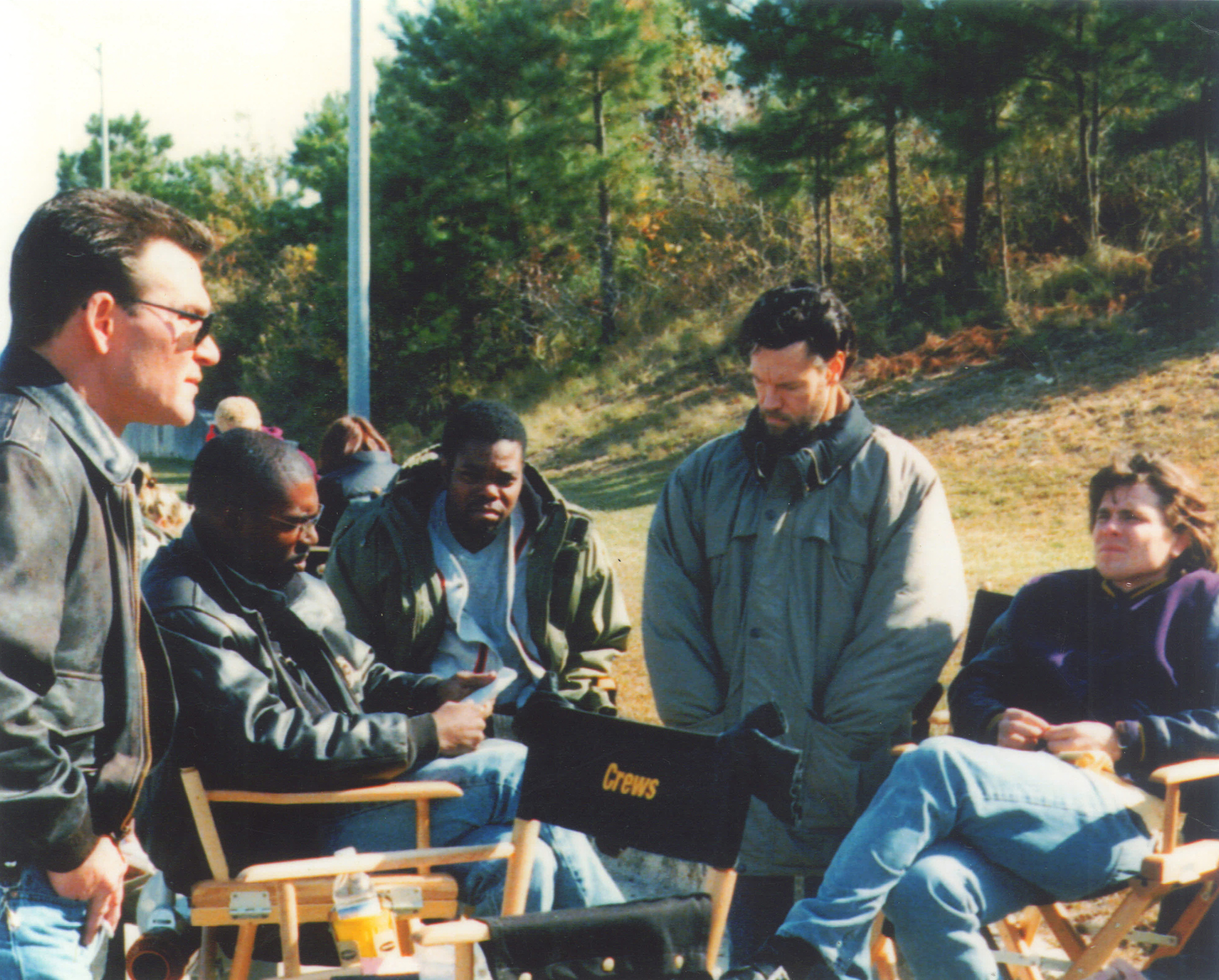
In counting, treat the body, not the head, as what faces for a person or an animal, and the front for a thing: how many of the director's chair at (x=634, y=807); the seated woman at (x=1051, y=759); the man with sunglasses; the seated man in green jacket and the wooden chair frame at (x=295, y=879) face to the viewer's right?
2

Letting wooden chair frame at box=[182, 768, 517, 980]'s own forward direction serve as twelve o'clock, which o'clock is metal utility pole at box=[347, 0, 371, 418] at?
The metal utility pole is roughly at 9 o'clock from the wooden chair frame.

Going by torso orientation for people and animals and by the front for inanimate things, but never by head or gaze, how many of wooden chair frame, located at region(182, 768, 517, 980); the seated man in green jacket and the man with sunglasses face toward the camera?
1

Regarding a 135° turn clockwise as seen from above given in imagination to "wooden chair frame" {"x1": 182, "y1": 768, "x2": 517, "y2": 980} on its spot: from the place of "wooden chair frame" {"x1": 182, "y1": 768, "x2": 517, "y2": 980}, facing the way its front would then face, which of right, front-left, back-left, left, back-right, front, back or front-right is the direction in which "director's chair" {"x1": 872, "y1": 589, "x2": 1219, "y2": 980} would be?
back-left

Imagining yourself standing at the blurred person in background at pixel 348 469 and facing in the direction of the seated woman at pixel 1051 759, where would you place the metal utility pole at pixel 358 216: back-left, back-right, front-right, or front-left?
back-left

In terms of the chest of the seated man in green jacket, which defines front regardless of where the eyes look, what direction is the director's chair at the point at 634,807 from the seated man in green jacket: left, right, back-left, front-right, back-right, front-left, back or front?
front

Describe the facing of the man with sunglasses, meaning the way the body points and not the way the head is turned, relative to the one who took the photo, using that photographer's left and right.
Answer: facing to the right of the viewer

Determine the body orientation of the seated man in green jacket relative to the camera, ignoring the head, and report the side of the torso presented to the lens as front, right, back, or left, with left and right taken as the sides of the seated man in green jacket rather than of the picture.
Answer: front

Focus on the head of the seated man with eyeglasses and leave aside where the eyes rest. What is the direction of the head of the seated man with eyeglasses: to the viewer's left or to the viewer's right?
to the viewer's right

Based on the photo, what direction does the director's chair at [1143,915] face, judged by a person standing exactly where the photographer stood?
facing the viewer and to the left of the viewer

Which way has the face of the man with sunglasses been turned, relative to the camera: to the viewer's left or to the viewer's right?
to the viewer's right

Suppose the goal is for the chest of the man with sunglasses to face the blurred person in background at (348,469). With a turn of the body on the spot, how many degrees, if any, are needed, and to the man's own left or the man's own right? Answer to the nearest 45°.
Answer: approximately 90° to the man's own left

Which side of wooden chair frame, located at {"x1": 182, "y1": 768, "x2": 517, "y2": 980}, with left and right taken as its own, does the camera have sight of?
right

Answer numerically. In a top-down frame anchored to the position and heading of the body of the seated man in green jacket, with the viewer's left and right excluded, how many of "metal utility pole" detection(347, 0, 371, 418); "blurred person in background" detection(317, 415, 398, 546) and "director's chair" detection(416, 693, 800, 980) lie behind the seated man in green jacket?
2

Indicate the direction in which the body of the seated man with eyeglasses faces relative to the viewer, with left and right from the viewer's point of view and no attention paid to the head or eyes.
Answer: facing the viewer and to the right of the viewer

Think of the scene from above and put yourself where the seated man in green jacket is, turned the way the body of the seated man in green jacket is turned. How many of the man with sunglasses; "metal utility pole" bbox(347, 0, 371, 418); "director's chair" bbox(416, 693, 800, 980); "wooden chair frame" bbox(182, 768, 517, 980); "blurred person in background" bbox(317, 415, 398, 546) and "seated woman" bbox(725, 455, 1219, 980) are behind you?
2

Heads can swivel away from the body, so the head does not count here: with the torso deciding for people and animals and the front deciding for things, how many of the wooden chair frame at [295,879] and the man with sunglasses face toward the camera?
0
